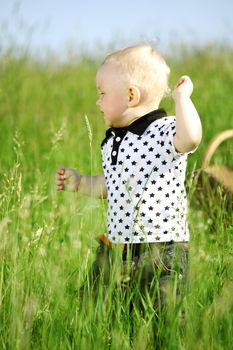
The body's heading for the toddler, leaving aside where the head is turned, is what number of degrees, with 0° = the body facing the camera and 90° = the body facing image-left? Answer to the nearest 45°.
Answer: approximately 45°

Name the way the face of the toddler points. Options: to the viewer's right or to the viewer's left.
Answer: to the viewer's left

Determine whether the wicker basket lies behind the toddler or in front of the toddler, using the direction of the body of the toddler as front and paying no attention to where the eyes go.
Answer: behind
